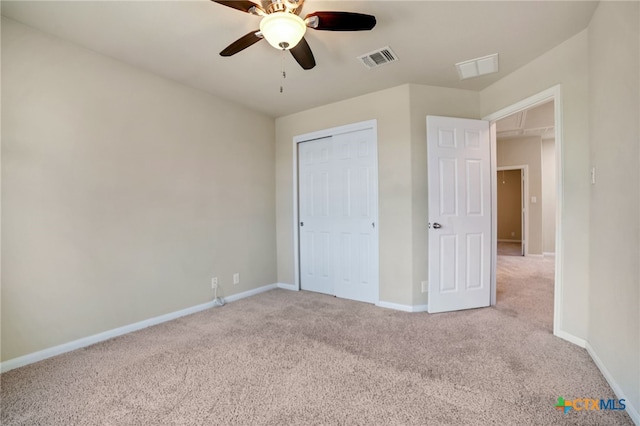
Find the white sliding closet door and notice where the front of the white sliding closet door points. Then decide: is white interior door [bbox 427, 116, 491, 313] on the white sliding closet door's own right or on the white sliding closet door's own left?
on the white sliding closet door's own left

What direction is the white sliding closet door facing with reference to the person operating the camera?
facing the viewer and to the left of the viewer

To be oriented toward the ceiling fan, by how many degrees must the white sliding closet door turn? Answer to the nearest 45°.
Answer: approximately 45° to its left

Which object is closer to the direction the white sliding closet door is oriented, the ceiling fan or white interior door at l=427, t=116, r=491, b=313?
the ceiling fan

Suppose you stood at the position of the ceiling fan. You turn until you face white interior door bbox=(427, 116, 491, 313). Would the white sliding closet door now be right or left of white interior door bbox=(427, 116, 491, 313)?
left
